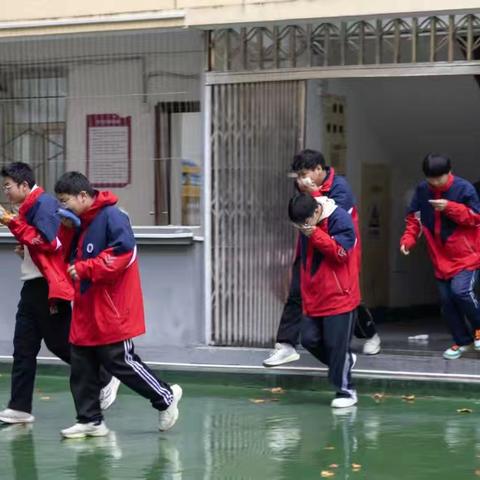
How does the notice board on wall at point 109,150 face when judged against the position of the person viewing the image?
facing the viewer

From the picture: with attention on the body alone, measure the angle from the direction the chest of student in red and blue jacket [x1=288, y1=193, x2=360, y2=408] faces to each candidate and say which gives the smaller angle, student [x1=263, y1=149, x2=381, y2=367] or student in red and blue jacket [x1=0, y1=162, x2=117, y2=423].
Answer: the student in red and blue jacket

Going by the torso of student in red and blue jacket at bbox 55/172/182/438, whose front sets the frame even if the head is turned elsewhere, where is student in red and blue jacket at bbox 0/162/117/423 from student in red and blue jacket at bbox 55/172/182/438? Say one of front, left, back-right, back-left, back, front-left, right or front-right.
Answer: front-right

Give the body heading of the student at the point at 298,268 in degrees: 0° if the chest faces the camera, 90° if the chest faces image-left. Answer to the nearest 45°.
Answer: approximately 45°

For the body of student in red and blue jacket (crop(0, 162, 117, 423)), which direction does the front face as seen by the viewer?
to the viewer's left

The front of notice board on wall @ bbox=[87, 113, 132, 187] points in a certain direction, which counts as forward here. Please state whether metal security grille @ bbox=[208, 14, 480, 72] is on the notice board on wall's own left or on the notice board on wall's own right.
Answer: on the notice board on wall's own left

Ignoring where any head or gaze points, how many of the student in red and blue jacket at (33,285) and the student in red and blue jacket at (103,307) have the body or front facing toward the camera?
0

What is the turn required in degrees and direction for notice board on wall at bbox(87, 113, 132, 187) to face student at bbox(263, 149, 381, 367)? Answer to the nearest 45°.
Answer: approximately 45° to its left

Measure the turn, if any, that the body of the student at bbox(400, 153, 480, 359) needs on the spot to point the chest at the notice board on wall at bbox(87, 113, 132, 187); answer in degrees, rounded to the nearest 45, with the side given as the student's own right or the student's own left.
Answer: approximately 90° to the student's own right

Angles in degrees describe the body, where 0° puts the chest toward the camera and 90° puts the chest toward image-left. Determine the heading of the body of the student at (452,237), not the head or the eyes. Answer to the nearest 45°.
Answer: approximately 45°

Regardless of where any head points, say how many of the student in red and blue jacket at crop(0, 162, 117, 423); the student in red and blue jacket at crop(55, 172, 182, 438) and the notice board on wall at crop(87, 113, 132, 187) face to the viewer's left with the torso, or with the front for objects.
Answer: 2

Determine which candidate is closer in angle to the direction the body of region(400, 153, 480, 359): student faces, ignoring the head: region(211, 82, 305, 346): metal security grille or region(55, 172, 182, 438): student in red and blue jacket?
the student in red and blue jacket

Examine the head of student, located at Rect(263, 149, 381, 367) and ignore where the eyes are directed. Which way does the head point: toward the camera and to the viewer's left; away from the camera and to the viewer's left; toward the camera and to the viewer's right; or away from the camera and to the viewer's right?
toward the camera and to the viewer's left

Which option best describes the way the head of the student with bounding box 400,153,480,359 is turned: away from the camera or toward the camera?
toward the camera

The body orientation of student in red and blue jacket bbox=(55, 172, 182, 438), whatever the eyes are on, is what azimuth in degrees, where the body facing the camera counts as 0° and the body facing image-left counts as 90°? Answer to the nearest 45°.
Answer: approximately 90°

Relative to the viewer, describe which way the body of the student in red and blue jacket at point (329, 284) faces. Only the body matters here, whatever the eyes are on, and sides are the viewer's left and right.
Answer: facing the viewer and to the left of the viewer

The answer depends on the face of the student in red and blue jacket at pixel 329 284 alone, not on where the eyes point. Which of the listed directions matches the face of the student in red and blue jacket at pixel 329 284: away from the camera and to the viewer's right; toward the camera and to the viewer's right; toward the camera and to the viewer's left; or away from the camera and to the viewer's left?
toward the camera and to the viewer's left
